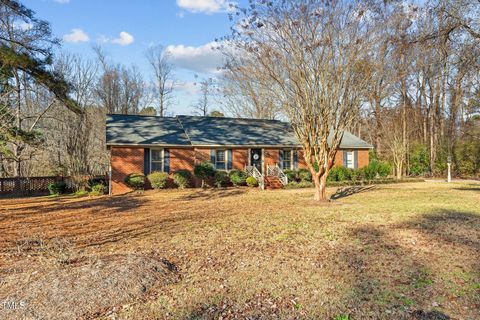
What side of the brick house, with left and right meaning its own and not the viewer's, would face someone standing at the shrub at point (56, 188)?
right

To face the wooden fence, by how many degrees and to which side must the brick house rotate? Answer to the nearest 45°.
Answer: approximately 90° to its right

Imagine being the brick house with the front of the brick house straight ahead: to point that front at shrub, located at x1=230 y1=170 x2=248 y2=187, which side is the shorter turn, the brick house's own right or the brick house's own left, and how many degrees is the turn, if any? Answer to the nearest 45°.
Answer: approximately 45° to the brick house's own left

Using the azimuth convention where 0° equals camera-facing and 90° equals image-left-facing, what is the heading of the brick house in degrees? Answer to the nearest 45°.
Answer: approximately 0°

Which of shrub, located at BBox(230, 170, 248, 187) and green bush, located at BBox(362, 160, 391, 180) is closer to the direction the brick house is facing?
the shrub

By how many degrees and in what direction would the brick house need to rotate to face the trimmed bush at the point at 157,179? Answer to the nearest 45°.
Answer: approximately 45° to its right

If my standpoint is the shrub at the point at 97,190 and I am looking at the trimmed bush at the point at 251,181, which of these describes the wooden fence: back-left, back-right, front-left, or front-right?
back-left

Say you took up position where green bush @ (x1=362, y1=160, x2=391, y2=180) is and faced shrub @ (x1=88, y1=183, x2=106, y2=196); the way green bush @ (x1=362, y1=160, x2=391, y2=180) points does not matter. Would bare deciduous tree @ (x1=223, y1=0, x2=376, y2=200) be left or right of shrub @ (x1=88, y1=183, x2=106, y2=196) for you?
left

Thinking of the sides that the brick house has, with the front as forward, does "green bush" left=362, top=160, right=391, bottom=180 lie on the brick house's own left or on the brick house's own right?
on the brick house's own left

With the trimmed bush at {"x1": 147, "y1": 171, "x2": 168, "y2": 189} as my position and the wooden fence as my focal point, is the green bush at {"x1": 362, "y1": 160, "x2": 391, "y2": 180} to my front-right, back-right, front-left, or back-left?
back-right
